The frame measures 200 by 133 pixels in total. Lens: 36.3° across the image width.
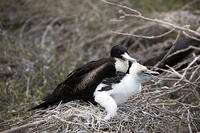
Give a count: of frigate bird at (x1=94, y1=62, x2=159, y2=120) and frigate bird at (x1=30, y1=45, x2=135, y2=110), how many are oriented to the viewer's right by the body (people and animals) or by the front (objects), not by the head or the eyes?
2

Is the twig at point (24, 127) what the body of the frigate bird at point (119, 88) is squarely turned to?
no

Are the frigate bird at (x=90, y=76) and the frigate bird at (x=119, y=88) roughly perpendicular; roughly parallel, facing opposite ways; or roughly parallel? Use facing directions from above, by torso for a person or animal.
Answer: roughly parallel

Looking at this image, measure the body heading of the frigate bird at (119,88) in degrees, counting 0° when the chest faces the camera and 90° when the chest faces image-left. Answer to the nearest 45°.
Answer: approximately 270°

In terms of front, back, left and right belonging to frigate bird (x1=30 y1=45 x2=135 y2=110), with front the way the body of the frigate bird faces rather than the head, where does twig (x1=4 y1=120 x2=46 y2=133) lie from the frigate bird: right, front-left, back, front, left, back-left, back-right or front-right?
back-right

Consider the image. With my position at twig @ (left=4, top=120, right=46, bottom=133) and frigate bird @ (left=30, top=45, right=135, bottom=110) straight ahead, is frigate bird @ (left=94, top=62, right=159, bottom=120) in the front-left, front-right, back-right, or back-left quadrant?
front-right

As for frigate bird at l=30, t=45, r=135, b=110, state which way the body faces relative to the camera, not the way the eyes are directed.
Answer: to the viewer's right
